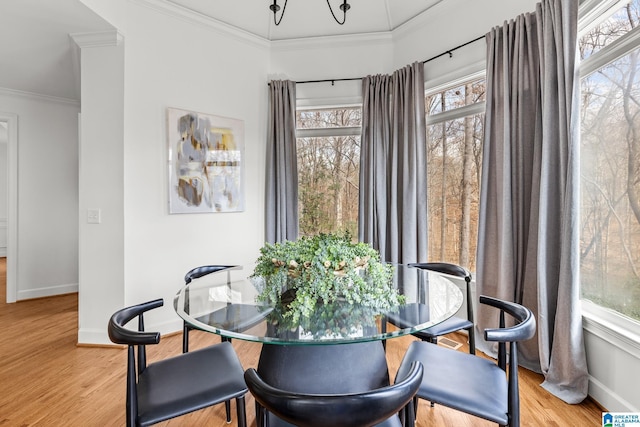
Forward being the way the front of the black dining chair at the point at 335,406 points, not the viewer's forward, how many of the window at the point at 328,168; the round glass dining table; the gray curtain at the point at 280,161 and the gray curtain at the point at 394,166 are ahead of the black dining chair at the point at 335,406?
4

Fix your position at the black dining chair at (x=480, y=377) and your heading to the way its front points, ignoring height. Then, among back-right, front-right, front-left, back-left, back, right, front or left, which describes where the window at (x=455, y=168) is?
right

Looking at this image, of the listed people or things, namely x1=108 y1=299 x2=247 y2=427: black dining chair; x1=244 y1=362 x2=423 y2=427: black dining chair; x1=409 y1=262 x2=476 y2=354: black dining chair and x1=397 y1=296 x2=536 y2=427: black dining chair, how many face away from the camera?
1

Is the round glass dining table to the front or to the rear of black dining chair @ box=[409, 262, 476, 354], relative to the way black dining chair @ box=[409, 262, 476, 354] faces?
to the front

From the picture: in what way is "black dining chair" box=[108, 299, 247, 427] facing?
to the viewer's right

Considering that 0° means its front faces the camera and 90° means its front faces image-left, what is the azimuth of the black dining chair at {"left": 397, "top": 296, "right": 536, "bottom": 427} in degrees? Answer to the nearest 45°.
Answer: approximately 90°

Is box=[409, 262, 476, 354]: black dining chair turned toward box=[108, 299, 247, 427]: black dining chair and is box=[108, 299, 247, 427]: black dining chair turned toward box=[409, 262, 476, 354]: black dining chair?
yes

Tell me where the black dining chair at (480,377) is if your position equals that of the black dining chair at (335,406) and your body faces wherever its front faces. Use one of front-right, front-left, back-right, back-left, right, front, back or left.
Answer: front-right

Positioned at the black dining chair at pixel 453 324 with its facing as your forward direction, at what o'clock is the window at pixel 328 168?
The window is roughly at 3 o'clock from the black dining chair.

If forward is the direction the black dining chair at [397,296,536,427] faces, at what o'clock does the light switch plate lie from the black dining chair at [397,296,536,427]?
The light switch plate is roughly at 12 o'clock from the black dining chair.

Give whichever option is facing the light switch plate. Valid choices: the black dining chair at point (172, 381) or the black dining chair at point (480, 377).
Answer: the black dining chair at point (480, 377)

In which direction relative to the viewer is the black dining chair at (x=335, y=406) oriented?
away from the camera

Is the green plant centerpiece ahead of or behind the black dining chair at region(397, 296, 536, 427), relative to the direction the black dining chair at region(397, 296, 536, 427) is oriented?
ahead

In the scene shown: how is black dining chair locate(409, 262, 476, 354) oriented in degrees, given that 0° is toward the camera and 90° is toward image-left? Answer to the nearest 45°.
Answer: approximately 45°

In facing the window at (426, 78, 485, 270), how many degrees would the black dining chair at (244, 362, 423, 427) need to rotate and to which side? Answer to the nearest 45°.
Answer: approximately 45° to its right

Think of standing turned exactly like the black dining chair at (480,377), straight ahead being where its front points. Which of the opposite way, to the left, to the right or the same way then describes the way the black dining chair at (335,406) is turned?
to the right
